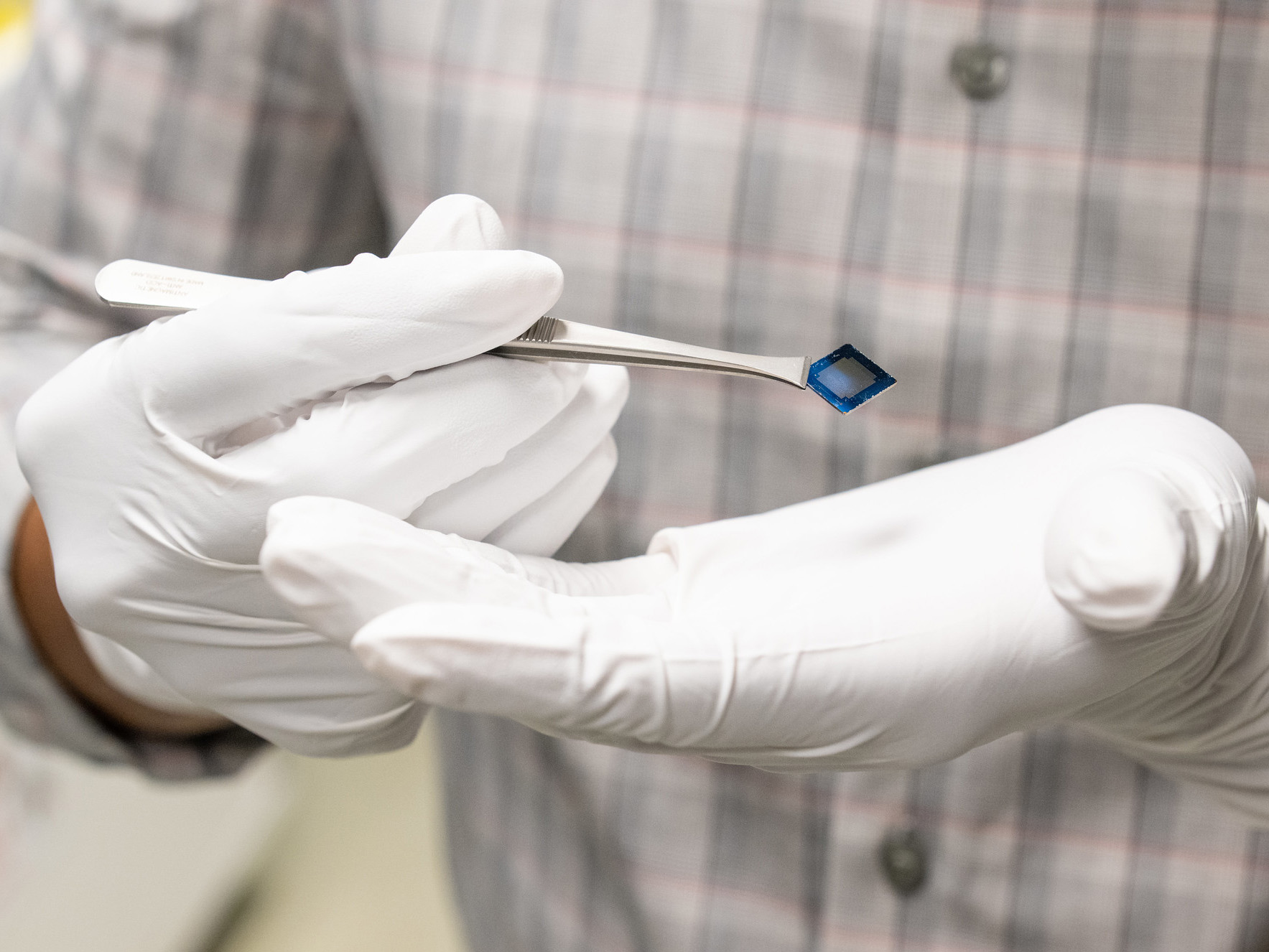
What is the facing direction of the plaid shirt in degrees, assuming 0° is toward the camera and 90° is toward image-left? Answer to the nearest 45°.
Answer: approximately 0°
